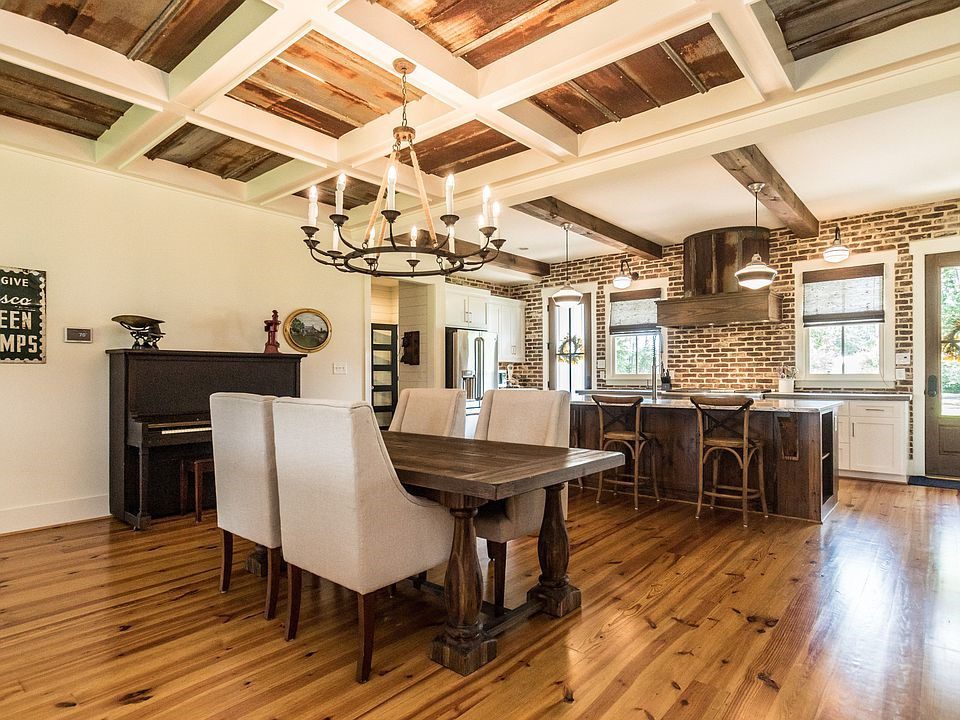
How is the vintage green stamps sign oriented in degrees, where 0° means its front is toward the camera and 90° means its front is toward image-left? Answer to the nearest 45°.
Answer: approximately 0°

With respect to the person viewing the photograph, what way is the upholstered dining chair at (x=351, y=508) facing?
facing away from the viewer and to the right of the viewer

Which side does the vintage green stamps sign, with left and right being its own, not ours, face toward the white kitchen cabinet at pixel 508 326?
left

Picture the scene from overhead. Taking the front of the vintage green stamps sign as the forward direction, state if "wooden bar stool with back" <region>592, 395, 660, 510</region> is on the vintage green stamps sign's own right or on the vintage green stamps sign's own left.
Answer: on the vintage green stamps sign's own left

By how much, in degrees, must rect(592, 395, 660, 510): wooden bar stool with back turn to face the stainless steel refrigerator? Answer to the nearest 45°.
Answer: approximately 90° to its left

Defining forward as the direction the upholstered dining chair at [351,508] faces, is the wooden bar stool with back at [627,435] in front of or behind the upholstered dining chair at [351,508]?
in front

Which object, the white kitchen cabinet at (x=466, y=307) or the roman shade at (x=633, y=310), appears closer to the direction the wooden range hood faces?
the white kitchen cabinet

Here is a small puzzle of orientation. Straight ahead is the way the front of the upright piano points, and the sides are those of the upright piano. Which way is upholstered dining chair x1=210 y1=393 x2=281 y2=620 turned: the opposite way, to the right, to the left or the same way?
to the left

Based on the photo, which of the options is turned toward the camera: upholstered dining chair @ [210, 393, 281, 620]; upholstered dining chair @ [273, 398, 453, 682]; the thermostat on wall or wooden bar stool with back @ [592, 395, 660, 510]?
the thermostat on wall
